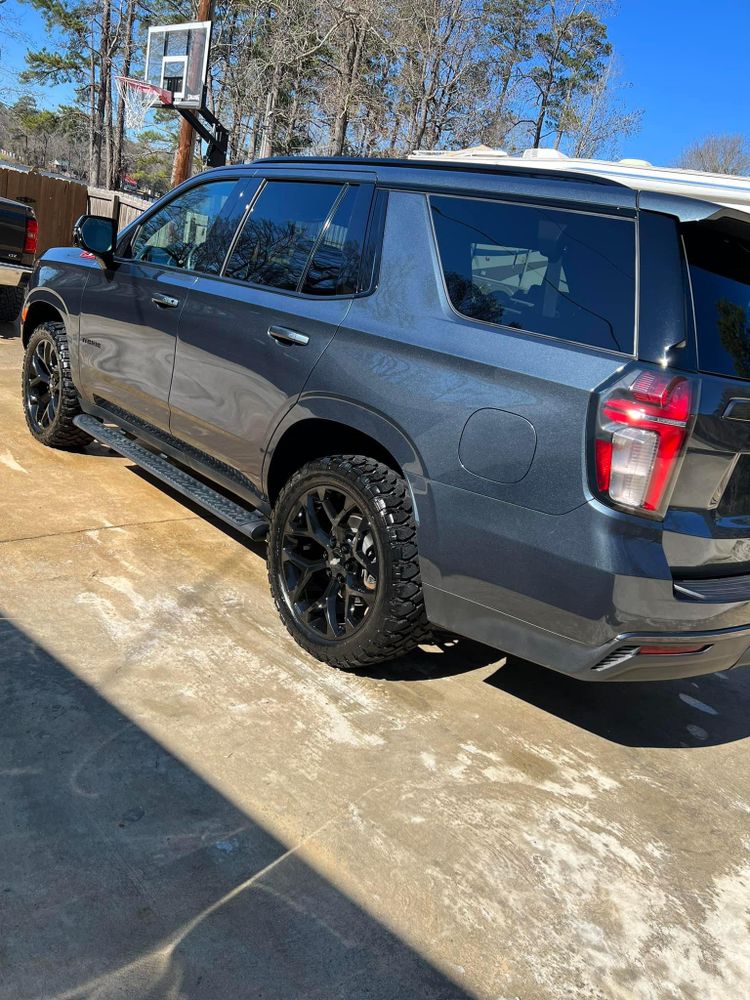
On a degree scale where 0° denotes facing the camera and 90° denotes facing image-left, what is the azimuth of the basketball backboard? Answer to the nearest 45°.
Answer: approximately 45°

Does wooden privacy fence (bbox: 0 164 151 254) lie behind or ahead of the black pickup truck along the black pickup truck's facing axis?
ahead

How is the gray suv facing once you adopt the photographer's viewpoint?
facing away from the viewer and to the left of the viewer

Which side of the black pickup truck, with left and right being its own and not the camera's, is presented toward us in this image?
back

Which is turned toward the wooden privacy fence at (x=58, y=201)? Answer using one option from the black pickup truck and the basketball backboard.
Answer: the black pickup truck

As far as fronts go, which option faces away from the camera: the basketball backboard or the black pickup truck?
the black pickup truck

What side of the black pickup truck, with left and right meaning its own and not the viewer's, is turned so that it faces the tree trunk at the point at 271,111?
front

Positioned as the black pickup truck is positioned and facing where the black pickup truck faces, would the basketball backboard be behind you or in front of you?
in front

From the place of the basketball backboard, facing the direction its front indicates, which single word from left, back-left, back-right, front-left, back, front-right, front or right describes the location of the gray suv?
front-left

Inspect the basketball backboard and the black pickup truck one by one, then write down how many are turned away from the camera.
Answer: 1

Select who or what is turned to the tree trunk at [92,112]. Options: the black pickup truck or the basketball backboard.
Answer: the black pickup truck

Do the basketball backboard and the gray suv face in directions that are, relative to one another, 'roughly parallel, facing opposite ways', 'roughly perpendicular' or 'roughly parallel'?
roughly perpendicular

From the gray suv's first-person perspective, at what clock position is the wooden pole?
The wooden pole is roughly at 1 o'clock from the gray suv.

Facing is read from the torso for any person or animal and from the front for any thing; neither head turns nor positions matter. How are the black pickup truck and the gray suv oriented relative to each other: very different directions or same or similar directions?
same or similar directions
